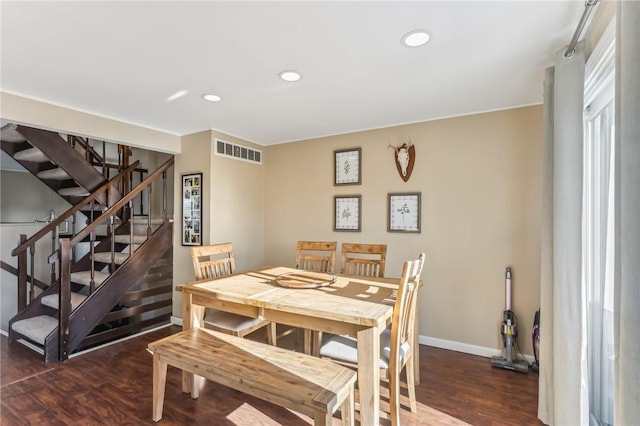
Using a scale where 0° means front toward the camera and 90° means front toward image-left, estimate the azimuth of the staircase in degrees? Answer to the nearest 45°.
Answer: approximately 45°

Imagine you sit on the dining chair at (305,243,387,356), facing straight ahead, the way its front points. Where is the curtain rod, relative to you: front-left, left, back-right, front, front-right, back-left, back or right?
left

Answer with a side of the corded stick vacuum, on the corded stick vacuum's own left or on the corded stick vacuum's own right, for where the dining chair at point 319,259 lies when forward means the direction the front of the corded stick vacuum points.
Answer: on the corded stick vacuum's own right

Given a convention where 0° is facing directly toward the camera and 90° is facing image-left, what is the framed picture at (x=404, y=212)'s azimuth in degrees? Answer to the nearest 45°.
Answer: approximately 0°

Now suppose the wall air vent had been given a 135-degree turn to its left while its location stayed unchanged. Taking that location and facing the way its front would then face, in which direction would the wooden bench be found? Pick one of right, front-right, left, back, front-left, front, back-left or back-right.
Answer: back

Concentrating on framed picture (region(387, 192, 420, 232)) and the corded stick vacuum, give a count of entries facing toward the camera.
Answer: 2

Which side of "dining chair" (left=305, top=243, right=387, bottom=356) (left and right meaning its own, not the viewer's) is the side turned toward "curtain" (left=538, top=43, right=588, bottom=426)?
left

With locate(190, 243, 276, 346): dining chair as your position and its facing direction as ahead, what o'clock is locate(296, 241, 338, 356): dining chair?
locate(296, 241, 338, 356): dining chair is roughly at 10 o'clock from locate(190, 243, 276, 346): dining chair.

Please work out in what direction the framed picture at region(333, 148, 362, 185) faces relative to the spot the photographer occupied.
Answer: facing the viewer and to the left of the viewer

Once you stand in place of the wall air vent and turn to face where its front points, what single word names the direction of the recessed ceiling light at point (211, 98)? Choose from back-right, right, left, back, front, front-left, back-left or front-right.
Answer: front-right

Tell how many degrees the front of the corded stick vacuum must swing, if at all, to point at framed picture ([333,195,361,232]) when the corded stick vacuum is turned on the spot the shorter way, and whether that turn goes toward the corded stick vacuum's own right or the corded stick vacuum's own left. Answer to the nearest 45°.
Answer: approximately 90° to the corded stick vacuum's own right

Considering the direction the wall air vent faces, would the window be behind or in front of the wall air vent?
in front

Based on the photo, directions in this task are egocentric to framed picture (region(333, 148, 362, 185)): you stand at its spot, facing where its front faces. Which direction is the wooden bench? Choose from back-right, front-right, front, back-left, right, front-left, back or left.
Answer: front-left

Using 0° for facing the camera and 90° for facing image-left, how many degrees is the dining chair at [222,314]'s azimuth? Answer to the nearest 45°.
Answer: approximately 315°

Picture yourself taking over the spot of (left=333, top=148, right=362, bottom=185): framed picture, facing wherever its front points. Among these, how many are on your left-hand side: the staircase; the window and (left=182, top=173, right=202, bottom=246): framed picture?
1
